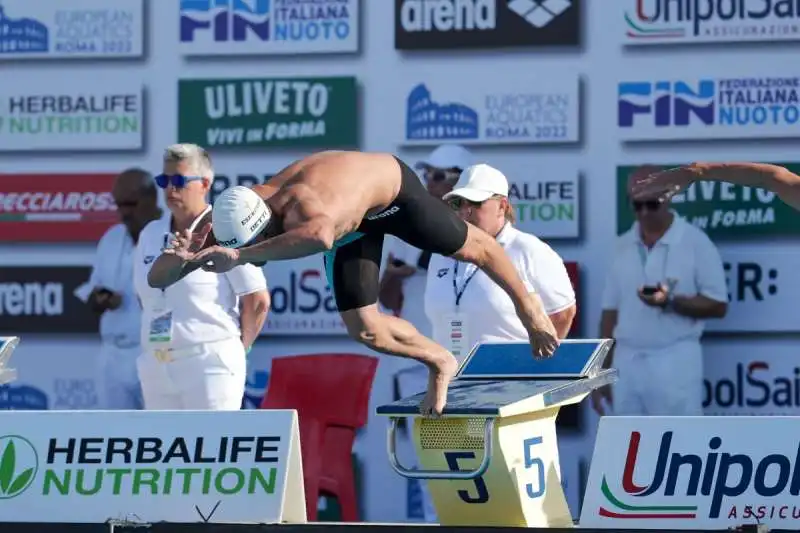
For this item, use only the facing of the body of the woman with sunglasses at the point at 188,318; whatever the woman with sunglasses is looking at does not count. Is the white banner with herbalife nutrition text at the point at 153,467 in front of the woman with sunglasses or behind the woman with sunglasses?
in front

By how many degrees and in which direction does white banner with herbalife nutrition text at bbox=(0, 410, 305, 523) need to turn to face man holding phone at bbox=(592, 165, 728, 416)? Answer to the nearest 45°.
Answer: approximately 135° to its left

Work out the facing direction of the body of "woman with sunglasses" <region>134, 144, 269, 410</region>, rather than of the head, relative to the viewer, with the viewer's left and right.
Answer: facing the viewer and to the left of the viewer

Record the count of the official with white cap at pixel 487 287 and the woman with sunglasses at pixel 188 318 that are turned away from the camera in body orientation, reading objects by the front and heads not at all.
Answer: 0

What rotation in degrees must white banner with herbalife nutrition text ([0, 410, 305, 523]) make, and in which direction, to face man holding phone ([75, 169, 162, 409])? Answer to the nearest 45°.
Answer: approximately 180°

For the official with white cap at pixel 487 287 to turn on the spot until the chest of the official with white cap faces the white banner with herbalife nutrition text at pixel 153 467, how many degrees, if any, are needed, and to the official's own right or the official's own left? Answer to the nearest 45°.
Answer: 0° — they already face it

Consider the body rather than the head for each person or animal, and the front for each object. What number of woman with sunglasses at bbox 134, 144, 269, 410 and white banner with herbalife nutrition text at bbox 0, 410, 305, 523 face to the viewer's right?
0

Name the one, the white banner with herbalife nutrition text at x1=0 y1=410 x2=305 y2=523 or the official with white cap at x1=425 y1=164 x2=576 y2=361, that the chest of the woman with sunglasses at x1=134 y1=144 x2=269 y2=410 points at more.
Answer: the white banner with herbalife nutrition text
